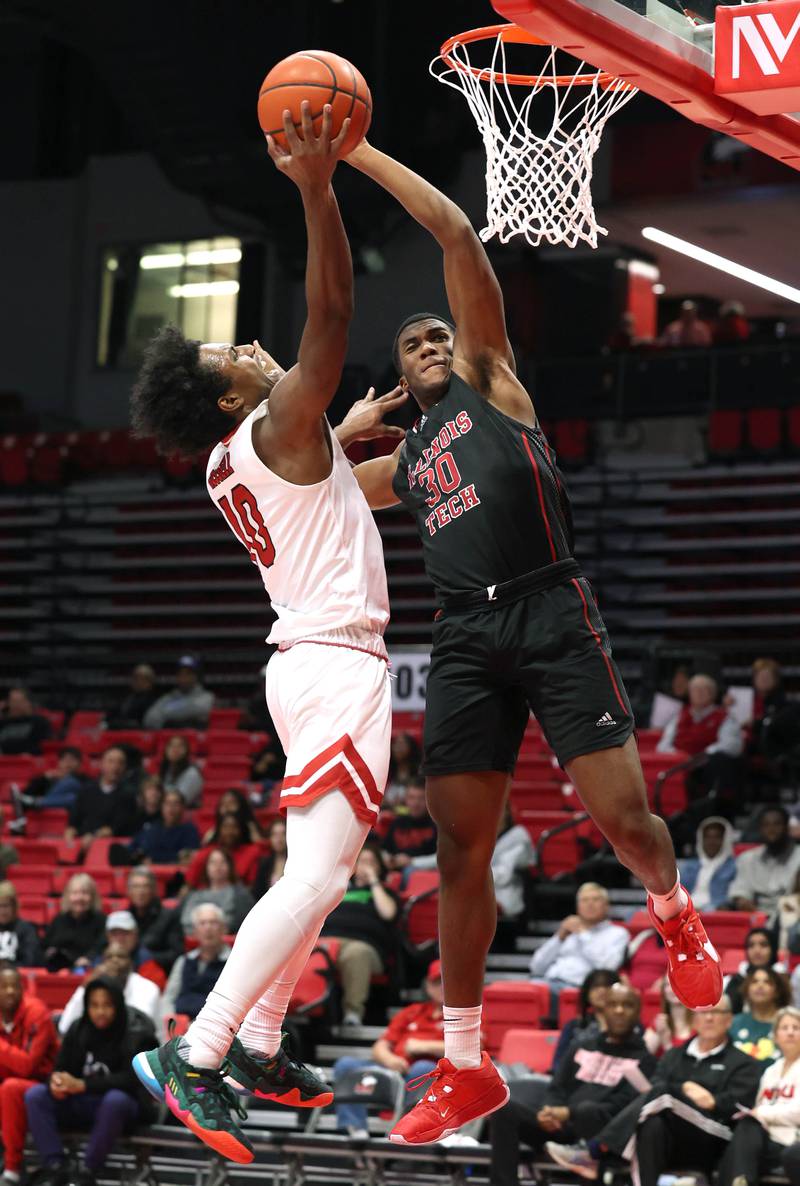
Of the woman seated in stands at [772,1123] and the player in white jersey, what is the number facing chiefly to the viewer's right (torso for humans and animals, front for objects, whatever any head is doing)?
1

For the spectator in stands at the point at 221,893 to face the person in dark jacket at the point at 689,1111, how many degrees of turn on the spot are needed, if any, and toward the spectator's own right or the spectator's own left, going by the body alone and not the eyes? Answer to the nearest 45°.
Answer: approximately 45° to the spectator's own left

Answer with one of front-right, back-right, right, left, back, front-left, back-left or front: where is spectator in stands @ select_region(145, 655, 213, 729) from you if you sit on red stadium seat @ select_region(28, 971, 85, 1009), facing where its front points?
back

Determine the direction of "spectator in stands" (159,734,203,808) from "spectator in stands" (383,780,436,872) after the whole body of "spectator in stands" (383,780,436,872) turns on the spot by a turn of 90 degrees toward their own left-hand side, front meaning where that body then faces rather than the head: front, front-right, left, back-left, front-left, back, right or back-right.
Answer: back-left

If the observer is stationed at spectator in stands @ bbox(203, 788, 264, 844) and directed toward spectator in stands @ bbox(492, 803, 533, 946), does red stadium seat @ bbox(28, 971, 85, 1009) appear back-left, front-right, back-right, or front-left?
back-right

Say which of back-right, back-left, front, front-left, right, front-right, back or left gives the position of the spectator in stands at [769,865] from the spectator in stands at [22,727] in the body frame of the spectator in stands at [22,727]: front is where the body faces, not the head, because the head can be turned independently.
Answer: front-left

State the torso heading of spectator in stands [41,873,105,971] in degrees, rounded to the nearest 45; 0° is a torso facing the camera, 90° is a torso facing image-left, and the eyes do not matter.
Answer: approximately 0°

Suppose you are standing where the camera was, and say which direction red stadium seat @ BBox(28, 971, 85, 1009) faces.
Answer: facing the viewer

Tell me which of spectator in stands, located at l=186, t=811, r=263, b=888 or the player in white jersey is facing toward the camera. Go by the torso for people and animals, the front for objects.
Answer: the spectator in stands

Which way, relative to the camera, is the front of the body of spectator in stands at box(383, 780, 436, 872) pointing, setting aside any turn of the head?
toward the camera

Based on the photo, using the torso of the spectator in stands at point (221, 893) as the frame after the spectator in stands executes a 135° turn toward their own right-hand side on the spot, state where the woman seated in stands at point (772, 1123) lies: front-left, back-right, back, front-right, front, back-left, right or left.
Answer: back

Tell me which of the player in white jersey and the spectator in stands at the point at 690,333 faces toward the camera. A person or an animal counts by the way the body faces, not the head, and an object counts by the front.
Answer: the spectator in stands

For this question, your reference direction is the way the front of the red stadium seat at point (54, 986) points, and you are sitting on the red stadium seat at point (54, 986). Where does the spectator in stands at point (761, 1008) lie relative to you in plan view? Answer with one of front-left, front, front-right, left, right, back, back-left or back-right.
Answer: front-left

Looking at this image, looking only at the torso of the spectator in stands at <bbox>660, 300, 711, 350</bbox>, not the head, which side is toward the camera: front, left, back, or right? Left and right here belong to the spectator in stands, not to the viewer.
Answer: front

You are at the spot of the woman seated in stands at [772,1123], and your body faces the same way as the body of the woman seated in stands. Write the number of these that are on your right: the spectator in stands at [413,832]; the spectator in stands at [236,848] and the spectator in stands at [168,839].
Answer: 3

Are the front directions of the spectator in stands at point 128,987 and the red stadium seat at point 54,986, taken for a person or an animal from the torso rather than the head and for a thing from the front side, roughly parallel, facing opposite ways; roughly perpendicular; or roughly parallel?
roughly parallel

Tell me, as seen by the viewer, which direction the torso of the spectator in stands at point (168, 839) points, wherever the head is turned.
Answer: toward the camera
